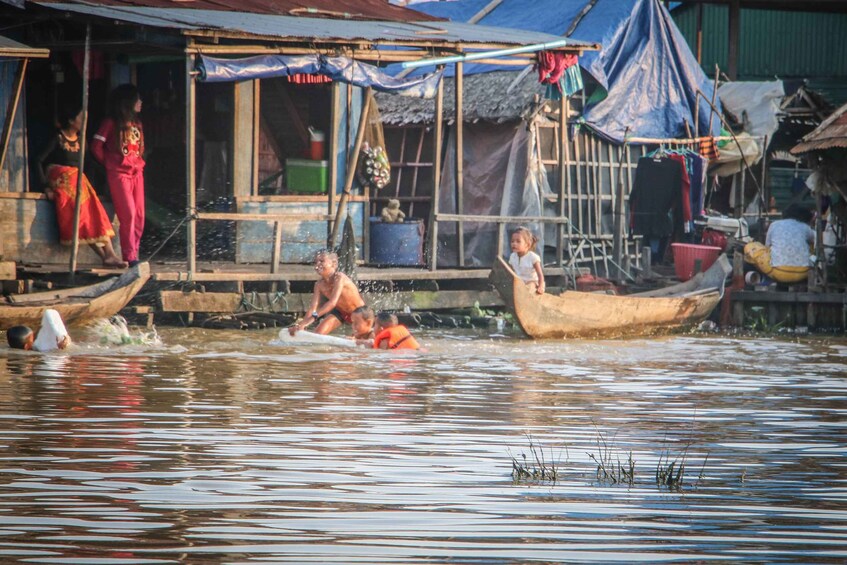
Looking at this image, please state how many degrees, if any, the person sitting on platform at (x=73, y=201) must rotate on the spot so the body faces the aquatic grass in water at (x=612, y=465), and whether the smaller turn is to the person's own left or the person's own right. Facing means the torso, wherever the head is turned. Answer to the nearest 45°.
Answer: approximately 45° to the person's own right

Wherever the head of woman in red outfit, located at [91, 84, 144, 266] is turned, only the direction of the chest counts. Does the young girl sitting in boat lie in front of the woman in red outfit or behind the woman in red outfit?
in front

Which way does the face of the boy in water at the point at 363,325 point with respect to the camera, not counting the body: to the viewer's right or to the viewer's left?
to the viewer's left

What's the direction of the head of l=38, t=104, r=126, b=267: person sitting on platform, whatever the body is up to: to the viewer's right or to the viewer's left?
to the viewer's right

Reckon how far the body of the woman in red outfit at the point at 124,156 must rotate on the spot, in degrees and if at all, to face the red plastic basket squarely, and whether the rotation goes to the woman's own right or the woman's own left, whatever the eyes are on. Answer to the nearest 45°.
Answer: approximately 45° to the woman's own left

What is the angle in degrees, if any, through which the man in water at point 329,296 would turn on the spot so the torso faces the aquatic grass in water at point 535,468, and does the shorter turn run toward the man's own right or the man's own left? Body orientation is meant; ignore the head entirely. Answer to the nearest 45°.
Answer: approximately 45° to the man's own left

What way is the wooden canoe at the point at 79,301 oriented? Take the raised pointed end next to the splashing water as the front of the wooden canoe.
to the viewer's right

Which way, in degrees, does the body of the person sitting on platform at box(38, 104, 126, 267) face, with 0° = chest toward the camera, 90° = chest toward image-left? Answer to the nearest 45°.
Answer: approximately 315°
